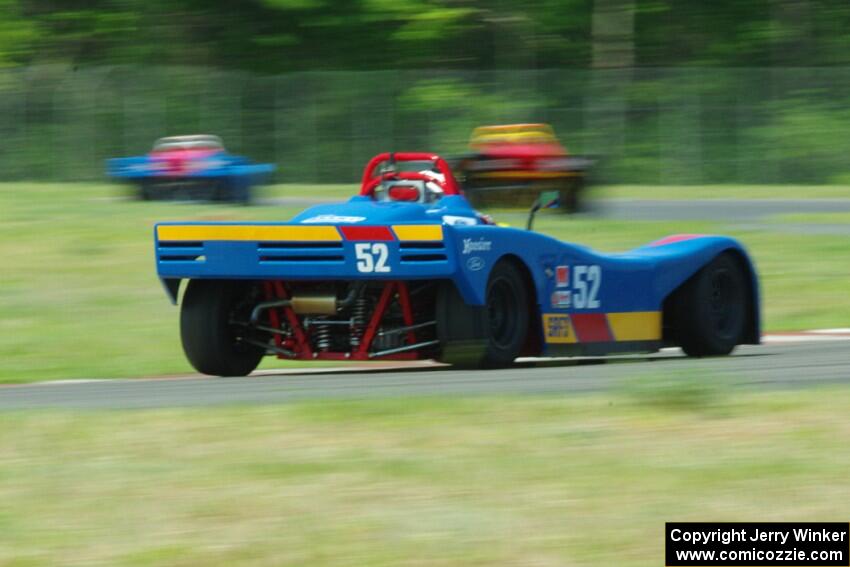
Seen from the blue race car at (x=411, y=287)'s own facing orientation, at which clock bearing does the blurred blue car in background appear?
The blurred blue car in background is roughly at 10 o'clock from the blue race car.

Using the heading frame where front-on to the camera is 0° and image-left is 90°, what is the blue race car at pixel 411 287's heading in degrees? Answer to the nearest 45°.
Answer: approximately 225°
